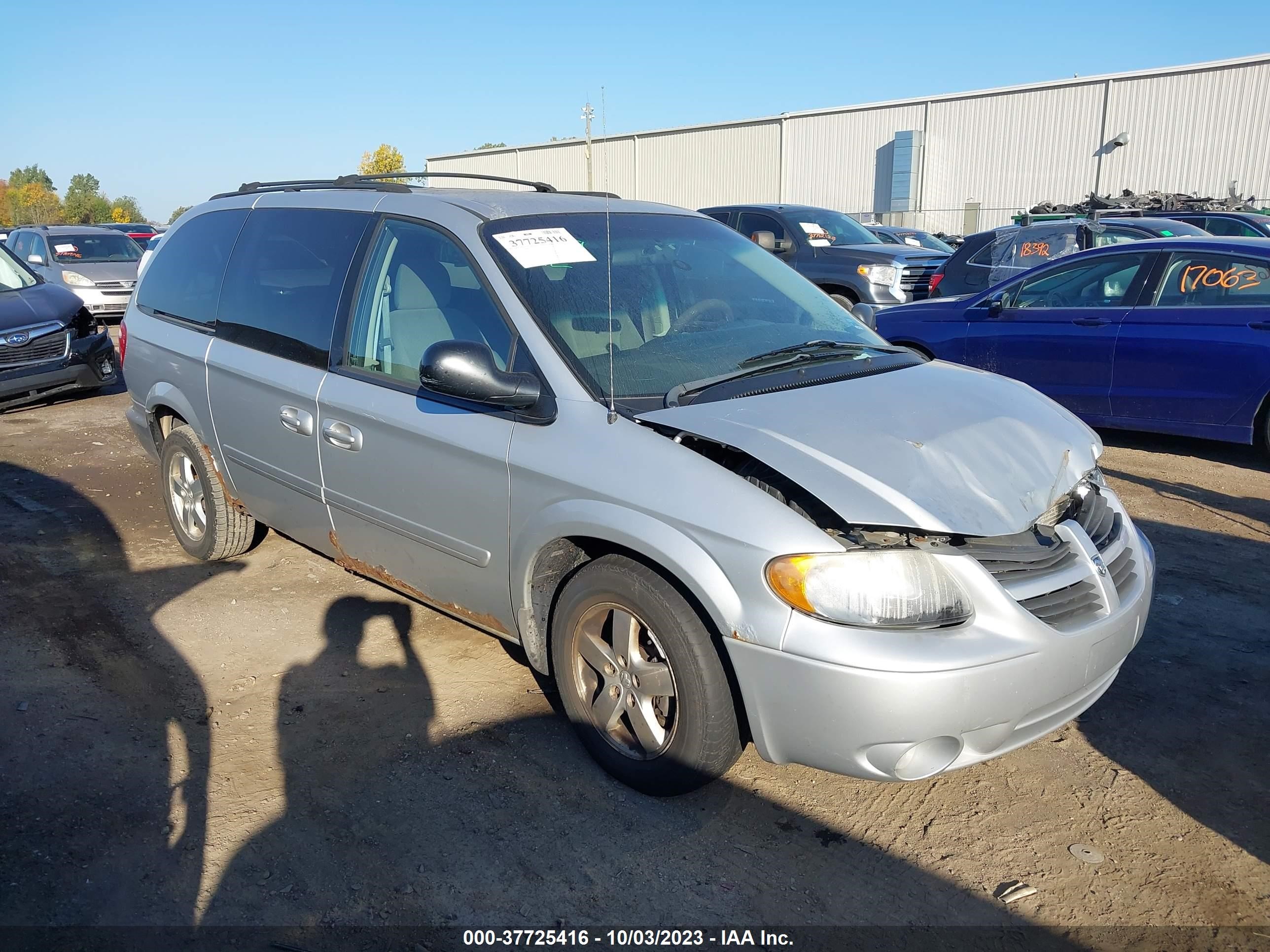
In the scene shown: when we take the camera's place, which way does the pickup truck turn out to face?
facing the viewer and to the right of the viewer

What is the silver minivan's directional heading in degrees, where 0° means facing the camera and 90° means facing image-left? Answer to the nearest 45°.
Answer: approximately 315°

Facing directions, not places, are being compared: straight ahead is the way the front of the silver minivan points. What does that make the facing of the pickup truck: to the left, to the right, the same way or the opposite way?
the same way

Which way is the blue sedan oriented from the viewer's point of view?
to the viewer's left

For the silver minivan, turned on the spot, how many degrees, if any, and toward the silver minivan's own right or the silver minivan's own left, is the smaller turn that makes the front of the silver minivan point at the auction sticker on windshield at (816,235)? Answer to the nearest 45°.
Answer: approximately 135° to the silver minivan's own left

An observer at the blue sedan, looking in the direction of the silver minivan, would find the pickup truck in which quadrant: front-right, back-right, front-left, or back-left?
back-right

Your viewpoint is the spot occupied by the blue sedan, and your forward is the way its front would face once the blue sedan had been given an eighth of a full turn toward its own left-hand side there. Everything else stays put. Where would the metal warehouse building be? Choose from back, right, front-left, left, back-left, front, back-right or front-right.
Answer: back-right

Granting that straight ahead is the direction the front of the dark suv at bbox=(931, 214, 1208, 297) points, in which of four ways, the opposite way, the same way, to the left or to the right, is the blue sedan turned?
the opposite way

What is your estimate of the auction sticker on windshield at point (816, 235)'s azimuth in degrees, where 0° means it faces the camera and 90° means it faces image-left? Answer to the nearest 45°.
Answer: approximately 315°

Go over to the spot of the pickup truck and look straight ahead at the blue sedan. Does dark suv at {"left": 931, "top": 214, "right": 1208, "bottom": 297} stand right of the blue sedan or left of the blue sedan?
left

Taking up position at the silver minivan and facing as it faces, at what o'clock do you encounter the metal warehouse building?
The metal warehouse building is roughly at 8 o'clock from the silver minivan.

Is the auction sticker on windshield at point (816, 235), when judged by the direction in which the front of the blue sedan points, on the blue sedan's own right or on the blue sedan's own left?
on the blue sedan's own right

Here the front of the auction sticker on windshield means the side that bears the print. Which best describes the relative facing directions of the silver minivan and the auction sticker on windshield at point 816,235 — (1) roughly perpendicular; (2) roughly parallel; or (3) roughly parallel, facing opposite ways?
roughly parallel

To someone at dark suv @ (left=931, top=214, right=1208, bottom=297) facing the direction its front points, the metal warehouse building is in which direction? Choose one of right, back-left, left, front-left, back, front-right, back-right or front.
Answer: left

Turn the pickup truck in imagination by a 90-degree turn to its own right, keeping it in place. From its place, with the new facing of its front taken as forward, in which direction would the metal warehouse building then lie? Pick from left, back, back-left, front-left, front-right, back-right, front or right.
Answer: back-right

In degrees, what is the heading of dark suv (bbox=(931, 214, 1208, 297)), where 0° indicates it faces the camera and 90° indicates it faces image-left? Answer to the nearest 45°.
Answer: approximately 270°
